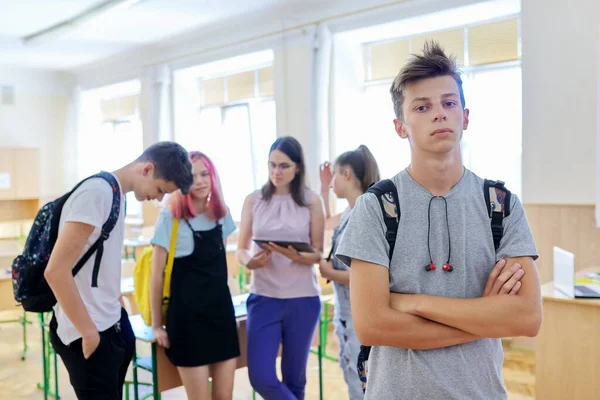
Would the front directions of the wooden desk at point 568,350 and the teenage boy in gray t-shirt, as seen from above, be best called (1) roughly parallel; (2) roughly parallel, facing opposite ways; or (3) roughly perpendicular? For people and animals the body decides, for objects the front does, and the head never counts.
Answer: roughly perpendicular

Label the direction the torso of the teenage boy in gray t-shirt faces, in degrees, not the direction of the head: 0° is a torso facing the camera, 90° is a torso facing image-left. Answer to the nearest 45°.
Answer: approximately 0°

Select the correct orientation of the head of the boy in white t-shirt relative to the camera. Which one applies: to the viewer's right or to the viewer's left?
to the viewer's right

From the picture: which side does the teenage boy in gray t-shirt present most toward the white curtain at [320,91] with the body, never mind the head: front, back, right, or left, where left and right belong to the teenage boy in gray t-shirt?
back

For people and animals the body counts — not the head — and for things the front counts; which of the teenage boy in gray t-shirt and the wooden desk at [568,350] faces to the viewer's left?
the wooden desk

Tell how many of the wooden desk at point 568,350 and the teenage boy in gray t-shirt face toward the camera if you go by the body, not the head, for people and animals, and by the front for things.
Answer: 1

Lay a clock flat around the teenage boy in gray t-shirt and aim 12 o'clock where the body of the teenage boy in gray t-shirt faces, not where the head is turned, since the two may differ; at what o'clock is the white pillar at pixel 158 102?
The white pillar is roughly at 5 o'clock from the teenage boy in gray t-shirt.

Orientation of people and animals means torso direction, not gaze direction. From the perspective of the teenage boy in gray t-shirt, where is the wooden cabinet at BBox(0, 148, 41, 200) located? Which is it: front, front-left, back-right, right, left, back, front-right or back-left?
back-right
